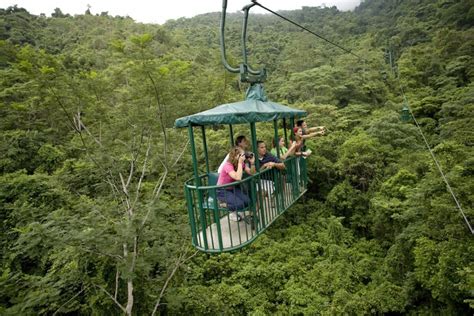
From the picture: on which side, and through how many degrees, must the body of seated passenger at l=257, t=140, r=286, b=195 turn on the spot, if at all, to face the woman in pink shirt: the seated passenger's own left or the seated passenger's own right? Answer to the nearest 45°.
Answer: approximately 90° to the seated passenger's own right
